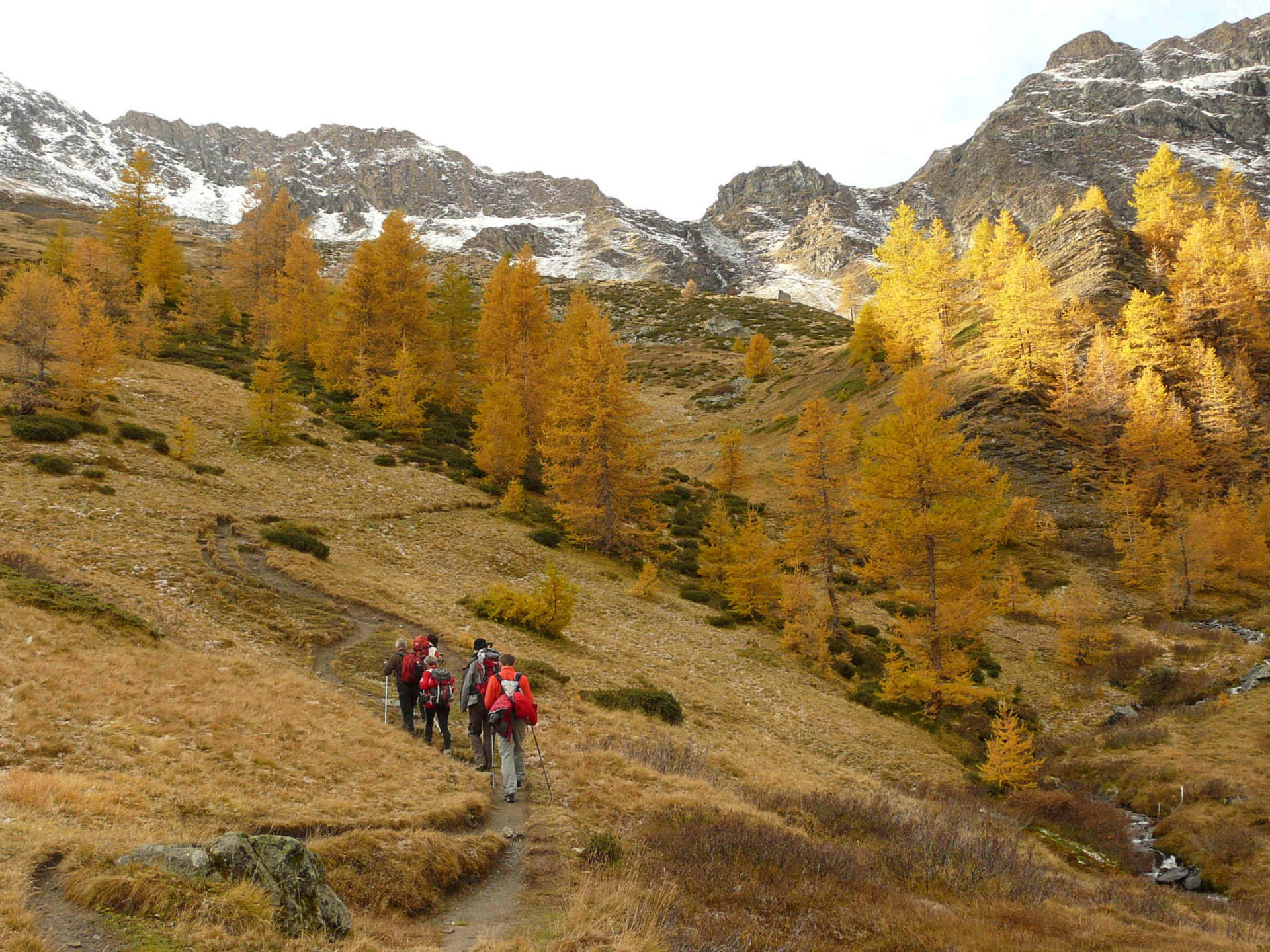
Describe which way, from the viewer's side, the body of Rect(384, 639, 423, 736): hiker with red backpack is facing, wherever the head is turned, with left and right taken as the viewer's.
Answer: facing away from the viewer and to the left of the viewer

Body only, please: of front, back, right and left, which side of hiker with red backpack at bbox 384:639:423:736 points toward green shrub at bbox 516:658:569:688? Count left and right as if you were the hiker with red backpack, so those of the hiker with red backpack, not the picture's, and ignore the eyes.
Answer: right

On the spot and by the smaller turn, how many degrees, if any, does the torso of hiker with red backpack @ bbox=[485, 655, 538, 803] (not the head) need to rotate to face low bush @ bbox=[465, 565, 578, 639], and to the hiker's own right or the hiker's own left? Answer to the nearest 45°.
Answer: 0° — they already face it

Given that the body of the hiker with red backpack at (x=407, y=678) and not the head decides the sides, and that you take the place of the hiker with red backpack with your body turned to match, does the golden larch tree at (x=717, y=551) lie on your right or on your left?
on your right

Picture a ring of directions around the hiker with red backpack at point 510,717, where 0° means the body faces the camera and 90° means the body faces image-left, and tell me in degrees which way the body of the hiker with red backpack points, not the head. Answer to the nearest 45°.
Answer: approximately 180°

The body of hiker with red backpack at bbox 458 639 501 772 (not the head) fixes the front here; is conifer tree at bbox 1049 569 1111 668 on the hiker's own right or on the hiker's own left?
on the hiker's own right

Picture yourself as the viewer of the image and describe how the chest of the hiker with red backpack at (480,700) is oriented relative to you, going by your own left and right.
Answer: facing away from the viewer and to the left of the viewer

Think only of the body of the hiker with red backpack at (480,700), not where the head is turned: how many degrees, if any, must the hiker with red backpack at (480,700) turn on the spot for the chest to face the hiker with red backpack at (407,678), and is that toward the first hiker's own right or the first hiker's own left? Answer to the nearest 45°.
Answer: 0° — they already face them
